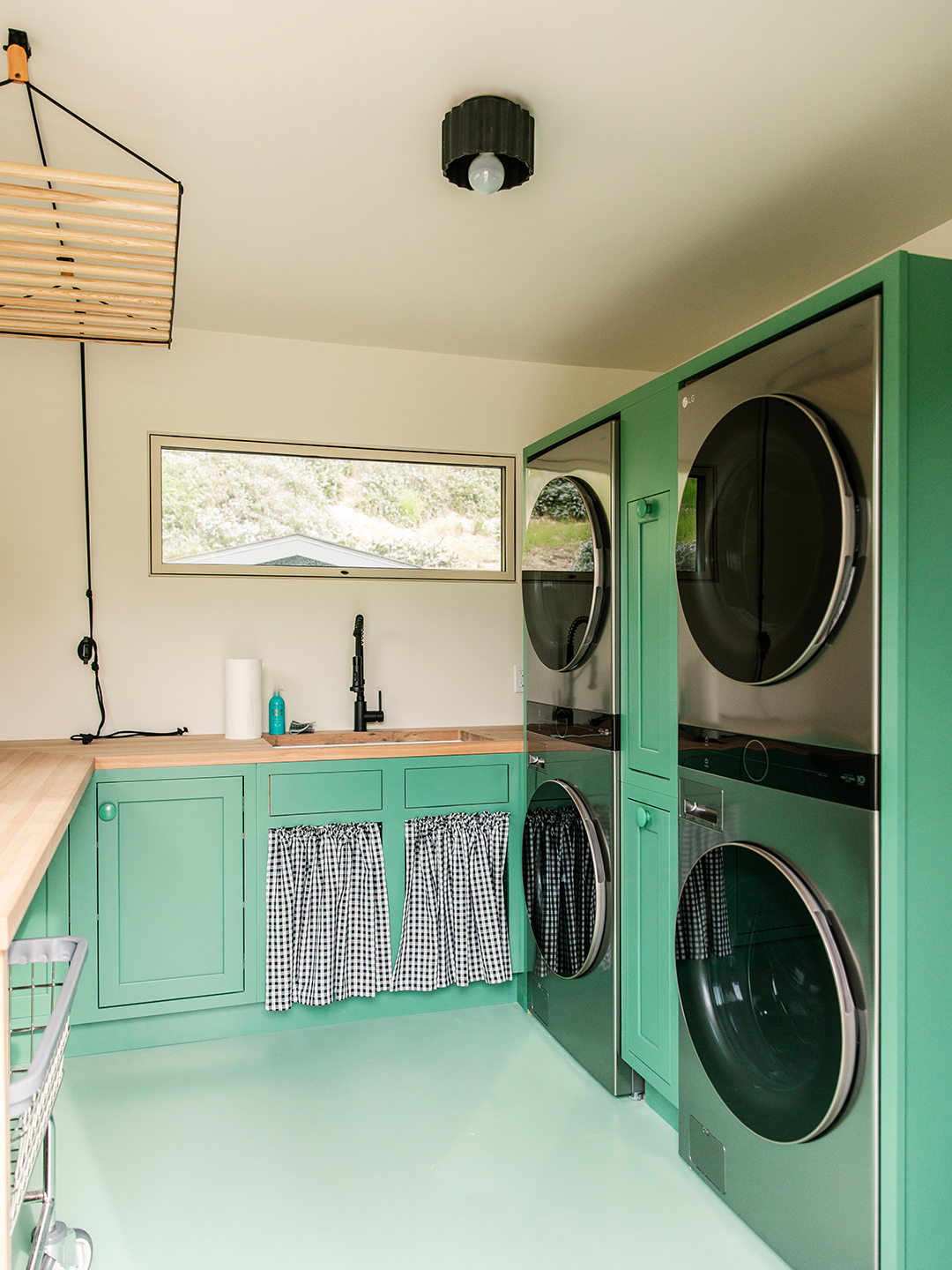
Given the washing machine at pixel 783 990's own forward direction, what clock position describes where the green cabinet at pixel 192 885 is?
The green cabinet is roughly at 2 o'clock from the washing machine.

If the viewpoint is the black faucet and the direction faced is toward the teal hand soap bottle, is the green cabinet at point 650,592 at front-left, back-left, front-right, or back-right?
back-left

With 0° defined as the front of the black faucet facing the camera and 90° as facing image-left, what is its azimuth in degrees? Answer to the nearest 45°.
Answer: approximately 0°

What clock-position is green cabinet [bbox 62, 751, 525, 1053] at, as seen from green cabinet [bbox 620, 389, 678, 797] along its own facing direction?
green cabinet [bbox 62, 751, 525, 1053] is roughly at 2 o'clock from green cabinet [bbox 620, 389, 678, 797].

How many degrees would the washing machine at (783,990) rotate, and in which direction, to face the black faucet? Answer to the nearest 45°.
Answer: approximately 90° to its right

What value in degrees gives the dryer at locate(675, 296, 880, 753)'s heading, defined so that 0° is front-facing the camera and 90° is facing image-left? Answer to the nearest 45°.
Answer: approximately 45°

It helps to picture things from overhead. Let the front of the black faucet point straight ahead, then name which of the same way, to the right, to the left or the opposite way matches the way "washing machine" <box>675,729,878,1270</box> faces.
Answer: to the right
